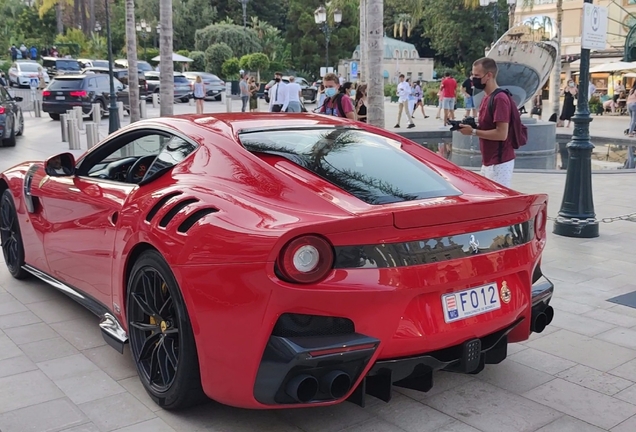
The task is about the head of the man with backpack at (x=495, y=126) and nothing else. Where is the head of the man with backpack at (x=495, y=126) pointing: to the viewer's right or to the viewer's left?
to the viewer's left

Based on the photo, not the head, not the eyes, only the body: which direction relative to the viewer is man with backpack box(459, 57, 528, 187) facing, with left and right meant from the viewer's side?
facing to the left of the viewer

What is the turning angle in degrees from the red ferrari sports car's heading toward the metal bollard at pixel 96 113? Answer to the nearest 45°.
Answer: approximately 45° to its right

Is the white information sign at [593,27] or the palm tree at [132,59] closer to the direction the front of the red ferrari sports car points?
the palm tree

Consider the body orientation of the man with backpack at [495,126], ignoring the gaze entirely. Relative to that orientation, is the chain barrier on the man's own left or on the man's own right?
on the man's own right

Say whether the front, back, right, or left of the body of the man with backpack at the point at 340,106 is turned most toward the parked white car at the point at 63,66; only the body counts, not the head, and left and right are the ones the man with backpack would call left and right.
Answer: right

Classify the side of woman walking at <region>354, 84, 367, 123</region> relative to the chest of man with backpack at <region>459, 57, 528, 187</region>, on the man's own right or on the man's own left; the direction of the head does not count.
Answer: on the man's own right

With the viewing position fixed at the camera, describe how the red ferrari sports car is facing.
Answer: facing away from the viewer and to the left of the viewer

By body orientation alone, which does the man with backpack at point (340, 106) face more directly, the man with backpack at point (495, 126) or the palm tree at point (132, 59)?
the man with backpack

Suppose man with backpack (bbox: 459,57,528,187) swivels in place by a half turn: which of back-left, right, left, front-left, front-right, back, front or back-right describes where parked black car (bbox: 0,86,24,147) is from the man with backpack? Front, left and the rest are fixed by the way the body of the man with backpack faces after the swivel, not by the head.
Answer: back-left

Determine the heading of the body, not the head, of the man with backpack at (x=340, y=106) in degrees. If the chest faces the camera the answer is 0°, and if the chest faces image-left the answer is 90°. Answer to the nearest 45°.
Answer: approximately 45°

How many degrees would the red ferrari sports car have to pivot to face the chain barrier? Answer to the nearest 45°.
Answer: approximately 90° to its right

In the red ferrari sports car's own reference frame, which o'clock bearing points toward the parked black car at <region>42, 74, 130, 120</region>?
The parked black car is roughly at 1 o'clock from the red ferrari sports car.

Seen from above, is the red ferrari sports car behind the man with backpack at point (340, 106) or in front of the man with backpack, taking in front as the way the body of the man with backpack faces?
in front

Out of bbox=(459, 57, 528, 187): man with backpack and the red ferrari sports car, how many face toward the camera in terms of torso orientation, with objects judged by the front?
0
